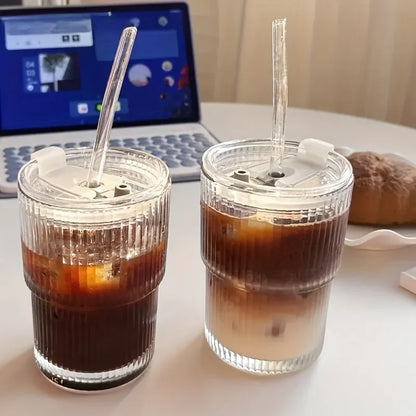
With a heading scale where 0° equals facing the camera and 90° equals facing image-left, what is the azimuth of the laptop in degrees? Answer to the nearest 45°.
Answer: approximately 0°

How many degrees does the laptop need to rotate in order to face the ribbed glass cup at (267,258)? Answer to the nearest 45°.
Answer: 0° — it already faces it

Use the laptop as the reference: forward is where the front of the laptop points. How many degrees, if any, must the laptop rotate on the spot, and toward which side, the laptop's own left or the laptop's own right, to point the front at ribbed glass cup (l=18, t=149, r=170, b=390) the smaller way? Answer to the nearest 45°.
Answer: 0° — it already faces it
